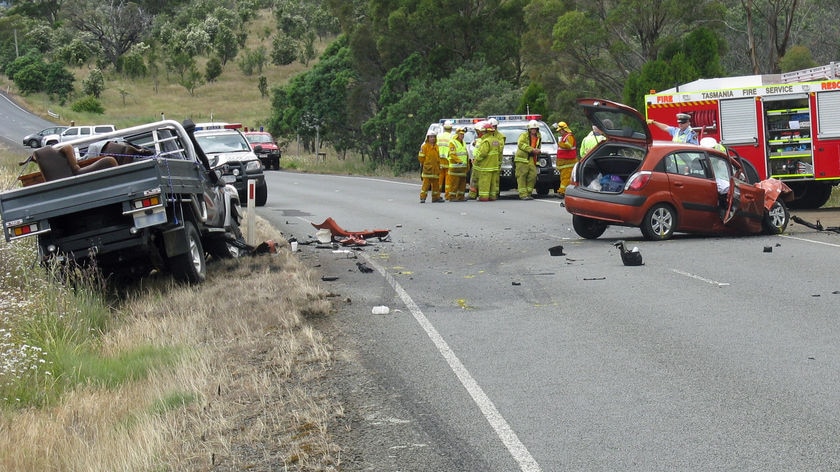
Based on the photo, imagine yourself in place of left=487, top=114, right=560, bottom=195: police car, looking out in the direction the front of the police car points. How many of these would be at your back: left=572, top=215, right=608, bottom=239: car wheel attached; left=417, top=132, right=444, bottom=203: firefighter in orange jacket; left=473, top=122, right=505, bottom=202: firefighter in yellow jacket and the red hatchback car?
0

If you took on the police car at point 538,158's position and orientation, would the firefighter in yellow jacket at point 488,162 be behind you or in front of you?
in front

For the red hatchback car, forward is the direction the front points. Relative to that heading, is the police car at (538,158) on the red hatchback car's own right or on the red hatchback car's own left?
on the red hatchback car's own left

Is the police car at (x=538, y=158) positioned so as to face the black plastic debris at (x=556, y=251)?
yes

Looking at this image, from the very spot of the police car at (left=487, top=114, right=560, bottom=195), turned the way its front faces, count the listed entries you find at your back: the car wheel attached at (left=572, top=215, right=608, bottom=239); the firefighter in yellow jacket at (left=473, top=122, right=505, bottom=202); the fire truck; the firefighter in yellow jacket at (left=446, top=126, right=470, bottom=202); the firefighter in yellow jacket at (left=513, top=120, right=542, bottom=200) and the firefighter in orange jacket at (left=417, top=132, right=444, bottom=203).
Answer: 0

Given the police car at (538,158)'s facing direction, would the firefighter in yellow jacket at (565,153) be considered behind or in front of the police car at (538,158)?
in front

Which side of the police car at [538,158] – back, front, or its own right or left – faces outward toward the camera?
front

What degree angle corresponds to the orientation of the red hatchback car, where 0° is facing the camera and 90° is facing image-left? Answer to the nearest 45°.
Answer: approximately 225°

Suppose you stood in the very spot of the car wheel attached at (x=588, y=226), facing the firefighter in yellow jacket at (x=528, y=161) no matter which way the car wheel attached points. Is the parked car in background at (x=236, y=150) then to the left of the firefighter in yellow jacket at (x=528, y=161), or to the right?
left

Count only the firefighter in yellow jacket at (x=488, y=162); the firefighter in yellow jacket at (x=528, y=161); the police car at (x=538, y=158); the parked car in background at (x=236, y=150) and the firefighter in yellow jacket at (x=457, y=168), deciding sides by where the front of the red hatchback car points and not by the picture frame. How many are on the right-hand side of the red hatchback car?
0

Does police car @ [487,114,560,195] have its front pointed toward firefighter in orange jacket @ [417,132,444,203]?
no

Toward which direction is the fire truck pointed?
to the viewer's right

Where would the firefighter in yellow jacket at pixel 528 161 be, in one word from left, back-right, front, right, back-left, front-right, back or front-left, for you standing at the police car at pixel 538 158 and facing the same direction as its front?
front

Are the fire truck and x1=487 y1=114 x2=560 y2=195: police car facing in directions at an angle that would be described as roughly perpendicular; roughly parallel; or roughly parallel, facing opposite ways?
roughly perpendicular

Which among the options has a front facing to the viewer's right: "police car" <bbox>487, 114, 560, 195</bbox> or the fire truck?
the fire truck

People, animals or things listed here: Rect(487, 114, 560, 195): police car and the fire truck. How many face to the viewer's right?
1

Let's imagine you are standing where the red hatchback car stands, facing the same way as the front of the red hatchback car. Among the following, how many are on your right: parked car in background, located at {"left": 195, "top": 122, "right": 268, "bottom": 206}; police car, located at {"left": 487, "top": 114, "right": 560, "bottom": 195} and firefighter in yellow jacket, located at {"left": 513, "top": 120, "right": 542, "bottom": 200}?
0
